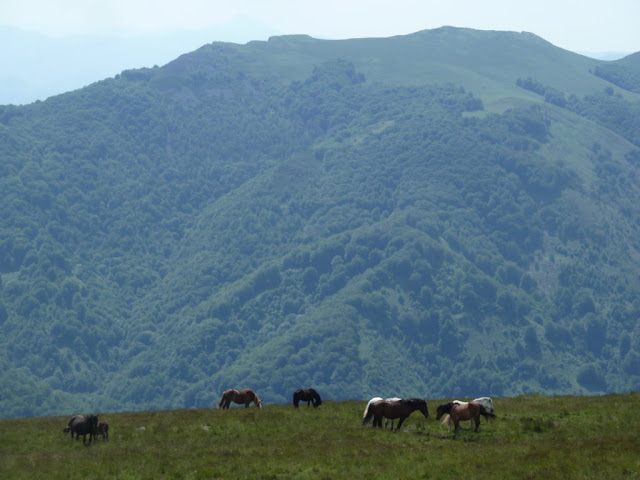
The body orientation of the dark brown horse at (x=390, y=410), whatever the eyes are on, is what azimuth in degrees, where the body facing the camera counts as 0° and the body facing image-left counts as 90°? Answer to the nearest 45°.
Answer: approximately 270°

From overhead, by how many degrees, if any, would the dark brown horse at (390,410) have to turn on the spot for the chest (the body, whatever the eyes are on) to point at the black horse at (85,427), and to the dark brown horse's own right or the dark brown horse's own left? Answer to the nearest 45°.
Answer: approximately 180°

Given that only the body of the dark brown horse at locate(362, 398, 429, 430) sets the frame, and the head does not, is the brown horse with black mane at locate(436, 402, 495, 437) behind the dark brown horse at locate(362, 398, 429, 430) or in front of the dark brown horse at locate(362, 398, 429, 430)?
in front

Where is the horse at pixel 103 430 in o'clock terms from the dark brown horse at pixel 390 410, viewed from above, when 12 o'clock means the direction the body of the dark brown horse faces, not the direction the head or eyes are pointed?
The horse is roughly at 6 o'clock from the dark brown horse.

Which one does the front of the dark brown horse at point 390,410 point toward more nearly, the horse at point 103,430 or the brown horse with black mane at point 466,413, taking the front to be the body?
the brown horse with black mane
